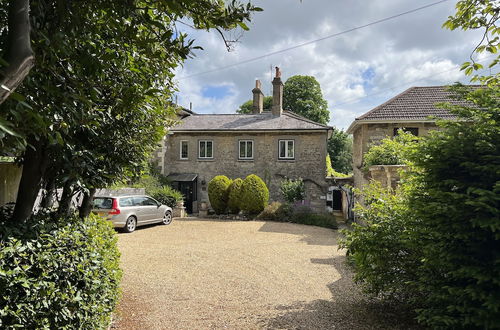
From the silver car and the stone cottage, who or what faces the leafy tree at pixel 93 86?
the stone cottage

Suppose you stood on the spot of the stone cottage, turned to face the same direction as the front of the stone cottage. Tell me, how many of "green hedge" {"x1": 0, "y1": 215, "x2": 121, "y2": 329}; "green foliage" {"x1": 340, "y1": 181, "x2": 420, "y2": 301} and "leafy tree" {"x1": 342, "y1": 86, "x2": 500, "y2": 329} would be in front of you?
3

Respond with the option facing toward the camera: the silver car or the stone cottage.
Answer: the stone cottage

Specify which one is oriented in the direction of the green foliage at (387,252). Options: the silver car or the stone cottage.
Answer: the stone cottage

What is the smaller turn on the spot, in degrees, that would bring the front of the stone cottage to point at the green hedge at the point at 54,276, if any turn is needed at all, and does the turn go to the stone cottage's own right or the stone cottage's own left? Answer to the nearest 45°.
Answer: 0° — it already faces it

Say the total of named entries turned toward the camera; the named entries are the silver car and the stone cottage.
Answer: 1

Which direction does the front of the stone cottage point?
toward the camera

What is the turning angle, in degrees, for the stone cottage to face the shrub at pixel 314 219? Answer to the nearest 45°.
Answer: approximately 45° to its left

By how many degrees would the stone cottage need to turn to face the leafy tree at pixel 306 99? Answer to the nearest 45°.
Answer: approximately 180°

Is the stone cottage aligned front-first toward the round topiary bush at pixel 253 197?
yes

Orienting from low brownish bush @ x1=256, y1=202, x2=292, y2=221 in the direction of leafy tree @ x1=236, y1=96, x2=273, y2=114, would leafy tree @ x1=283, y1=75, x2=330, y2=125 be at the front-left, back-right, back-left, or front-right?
front-right

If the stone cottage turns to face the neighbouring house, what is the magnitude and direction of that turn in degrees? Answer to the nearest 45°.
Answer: approximately 45° to its left

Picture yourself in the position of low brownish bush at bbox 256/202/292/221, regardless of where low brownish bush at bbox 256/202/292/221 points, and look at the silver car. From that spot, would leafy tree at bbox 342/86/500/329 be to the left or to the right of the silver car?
left

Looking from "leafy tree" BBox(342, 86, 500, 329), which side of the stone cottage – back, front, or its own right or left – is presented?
front

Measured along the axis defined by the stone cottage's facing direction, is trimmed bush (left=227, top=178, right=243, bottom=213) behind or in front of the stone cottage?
in front
